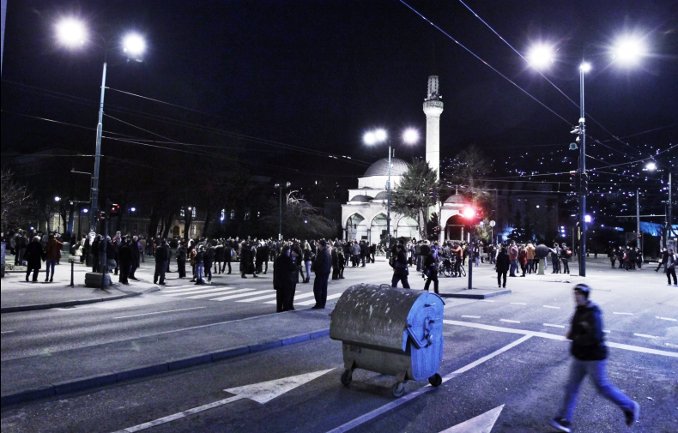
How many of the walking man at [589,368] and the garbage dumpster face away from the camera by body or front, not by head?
0

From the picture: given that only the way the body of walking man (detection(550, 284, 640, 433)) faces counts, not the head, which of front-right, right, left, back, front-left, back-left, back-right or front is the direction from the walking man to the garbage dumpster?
front

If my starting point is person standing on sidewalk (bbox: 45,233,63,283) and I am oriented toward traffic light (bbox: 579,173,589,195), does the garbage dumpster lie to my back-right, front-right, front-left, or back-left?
front-right

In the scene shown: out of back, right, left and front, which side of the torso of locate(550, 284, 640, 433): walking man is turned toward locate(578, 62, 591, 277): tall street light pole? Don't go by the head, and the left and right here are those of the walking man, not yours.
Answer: right

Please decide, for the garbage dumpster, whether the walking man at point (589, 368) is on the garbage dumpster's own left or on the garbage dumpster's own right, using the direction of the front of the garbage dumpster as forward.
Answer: on the garbage dumpster's own left

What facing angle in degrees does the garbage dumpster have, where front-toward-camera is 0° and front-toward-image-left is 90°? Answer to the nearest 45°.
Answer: approximately 45°

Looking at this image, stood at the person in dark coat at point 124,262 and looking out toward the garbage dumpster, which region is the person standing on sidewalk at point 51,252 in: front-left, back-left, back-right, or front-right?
back-right

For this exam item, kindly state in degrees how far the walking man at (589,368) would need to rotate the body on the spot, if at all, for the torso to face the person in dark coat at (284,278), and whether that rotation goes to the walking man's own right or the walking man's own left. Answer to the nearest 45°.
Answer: approximately 45° to the walking man's own right

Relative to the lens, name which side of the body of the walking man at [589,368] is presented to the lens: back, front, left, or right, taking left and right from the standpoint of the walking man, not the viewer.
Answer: left

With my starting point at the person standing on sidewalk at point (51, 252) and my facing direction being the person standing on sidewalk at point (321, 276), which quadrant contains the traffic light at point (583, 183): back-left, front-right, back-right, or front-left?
front-left

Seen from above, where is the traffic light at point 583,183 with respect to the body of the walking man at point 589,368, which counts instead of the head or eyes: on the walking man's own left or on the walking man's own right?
on the walking man's own right

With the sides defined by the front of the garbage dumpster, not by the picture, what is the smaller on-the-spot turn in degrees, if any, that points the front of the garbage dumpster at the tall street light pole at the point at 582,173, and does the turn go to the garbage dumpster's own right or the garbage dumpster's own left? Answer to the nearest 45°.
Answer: approximately 180°

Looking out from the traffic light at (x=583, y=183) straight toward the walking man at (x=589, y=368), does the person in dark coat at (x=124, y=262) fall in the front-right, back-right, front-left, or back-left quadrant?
front-right

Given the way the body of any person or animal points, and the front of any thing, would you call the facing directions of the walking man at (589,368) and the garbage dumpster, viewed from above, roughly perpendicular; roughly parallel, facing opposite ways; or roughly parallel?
roughly perpendicular
